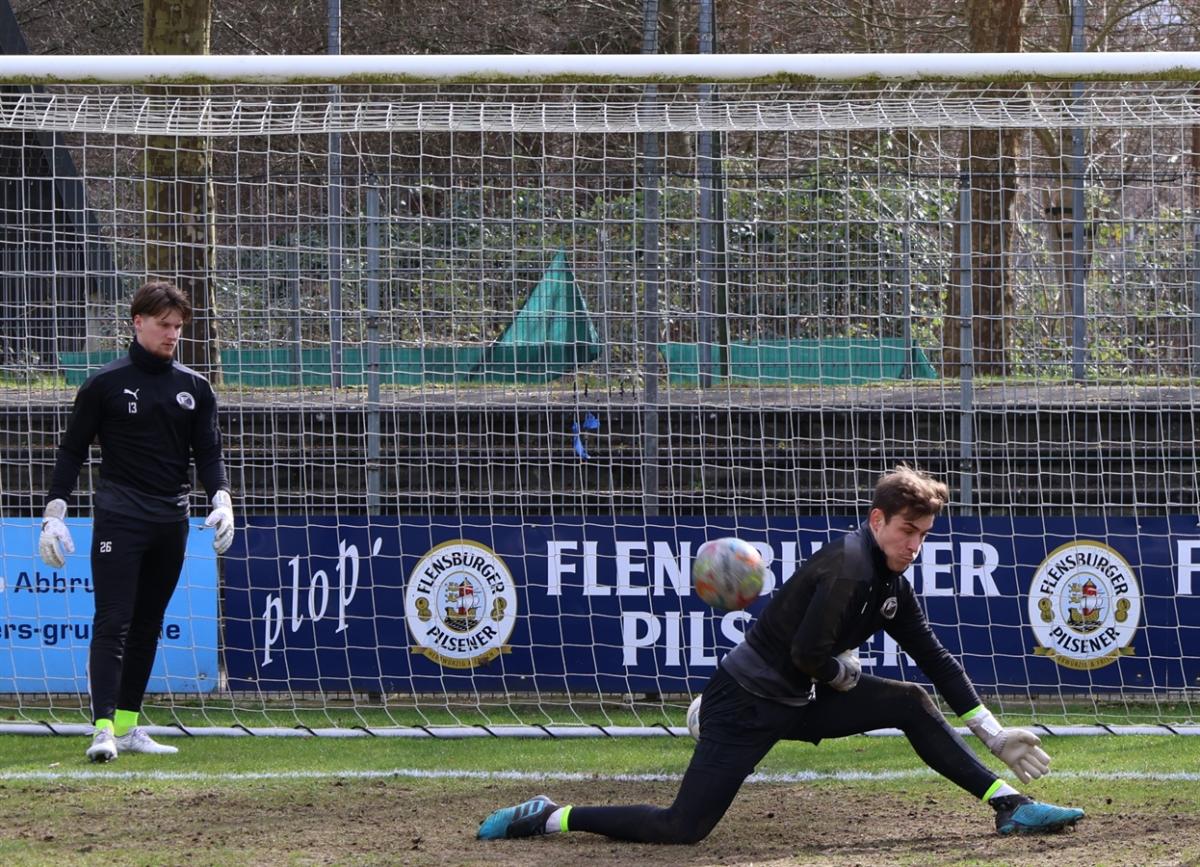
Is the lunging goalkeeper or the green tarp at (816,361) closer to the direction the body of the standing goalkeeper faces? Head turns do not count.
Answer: the lunging goalkeeper

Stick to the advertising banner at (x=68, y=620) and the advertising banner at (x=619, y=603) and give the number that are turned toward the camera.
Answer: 2

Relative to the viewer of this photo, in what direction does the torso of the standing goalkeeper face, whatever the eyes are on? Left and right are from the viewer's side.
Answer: facing the viewer and to the right of the viewer

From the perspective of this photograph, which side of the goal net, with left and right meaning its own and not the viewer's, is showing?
front

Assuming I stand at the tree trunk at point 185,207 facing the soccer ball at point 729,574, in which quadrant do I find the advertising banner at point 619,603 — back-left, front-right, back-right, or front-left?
front-left

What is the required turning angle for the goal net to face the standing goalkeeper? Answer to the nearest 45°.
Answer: approximately 45° to its right

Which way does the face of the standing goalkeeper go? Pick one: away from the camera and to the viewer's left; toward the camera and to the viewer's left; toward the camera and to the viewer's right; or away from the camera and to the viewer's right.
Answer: toward the camera and to the viewer's right

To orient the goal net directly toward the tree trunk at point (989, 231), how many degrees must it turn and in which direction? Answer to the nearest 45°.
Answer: approximately 135° to its left

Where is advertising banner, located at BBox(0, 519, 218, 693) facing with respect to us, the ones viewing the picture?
facing the viewer

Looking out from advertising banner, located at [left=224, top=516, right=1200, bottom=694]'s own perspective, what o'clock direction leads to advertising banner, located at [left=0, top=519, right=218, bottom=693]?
advertising banner, located at [left=0, top=519, right=218, bottom=693] is roughly at 3 o'clock from advertising banner, located at [left=224, top=516, right=1200, bottom=694].

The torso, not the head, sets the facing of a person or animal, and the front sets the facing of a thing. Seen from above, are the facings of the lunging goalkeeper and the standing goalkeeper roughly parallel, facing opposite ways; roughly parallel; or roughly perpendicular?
roughly parallel

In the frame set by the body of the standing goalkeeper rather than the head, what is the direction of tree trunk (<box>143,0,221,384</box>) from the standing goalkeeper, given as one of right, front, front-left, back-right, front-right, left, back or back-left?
back-left

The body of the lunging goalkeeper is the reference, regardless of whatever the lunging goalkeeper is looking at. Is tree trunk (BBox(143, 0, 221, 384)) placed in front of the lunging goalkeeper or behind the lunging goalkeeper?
behind

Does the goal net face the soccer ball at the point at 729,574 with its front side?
yes
